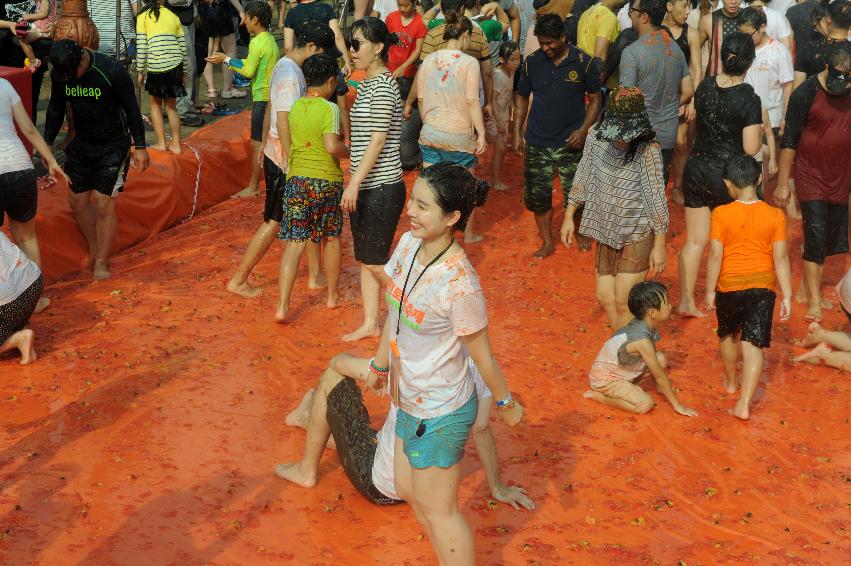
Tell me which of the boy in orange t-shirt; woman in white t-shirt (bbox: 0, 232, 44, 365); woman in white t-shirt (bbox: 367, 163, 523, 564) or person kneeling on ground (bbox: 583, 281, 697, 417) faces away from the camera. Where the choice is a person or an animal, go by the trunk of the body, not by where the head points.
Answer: the boy in orange t-shirt

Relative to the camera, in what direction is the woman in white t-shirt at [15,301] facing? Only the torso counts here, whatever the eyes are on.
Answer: to the viewer's left

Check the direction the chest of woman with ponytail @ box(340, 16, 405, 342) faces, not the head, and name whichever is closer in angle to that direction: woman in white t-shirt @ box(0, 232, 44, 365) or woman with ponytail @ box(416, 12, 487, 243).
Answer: the woman in white t-shirt

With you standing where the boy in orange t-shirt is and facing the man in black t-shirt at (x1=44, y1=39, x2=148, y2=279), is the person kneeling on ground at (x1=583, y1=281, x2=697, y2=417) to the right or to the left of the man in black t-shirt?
left

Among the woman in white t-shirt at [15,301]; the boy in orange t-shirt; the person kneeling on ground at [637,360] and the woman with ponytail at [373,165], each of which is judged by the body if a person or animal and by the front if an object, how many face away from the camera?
1

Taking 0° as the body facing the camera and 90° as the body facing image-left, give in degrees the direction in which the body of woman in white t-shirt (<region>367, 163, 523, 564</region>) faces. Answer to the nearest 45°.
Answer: approximately 45°

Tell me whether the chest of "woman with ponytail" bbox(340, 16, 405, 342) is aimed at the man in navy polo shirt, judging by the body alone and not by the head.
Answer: no

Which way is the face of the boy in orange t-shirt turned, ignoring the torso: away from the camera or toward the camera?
away from the camera

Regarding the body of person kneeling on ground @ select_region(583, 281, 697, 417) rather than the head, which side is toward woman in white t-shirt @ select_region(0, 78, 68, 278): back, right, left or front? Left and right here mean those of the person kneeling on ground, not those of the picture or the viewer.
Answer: back

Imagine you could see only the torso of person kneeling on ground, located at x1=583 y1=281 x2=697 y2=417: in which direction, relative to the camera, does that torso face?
to the viewer's right

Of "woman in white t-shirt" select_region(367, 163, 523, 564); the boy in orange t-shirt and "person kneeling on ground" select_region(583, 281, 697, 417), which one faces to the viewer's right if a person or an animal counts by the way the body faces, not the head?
the person kneeling on ground

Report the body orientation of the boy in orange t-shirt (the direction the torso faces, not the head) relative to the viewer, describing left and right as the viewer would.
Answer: facing away from the viewer

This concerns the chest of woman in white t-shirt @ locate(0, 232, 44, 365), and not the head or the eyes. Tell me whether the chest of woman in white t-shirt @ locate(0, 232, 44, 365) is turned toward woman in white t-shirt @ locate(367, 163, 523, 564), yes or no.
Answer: no

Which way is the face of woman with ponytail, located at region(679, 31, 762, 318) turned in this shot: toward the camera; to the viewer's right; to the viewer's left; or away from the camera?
away from the camera
